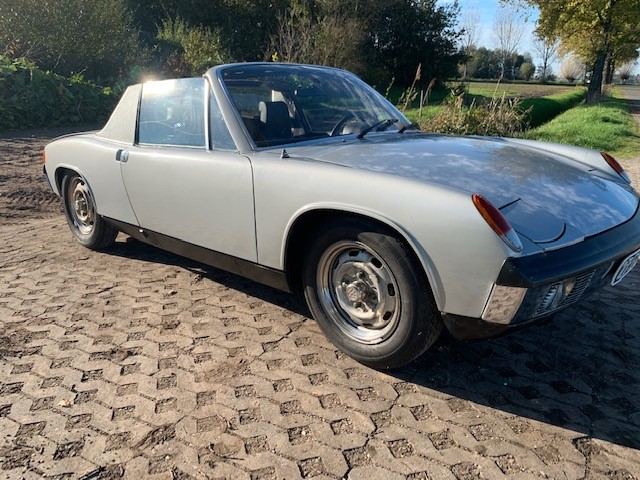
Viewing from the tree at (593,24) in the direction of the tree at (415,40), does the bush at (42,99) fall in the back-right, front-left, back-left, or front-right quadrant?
front-left

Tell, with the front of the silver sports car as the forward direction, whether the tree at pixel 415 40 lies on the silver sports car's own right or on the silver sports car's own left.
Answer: on the silver sports car's own left

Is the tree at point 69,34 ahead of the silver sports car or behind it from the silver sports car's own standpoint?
behind

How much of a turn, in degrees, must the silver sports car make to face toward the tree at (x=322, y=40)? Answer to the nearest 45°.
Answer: approximately 135° to its left

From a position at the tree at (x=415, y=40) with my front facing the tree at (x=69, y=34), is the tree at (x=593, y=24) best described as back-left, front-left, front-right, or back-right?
back-left

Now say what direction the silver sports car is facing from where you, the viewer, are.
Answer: facing the viewer and to the right of the viewer

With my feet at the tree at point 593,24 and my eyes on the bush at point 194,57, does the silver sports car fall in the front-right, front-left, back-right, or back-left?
front-left

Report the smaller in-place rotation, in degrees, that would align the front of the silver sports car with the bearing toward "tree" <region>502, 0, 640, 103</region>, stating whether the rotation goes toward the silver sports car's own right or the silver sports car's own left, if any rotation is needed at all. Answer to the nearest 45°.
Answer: approximately 90° to the silver sports car's own left

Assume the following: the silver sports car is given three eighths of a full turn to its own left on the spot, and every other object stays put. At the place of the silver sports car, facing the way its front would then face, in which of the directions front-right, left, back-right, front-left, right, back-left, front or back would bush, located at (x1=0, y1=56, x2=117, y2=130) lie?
front-left
